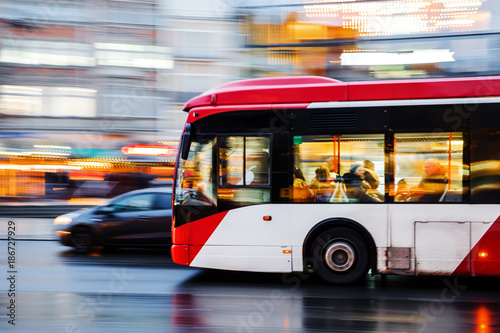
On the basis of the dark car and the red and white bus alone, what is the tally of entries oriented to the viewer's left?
2

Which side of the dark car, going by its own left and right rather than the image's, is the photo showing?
left

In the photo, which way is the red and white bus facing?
to the viewer's left

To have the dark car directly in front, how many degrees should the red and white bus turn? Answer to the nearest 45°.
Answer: approximately 45° to its right

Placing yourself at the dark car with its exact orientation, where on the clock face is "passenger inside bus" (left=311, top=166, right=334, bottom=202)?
The passenger inside bus is roughly at 8 o'clock from the dark car.
